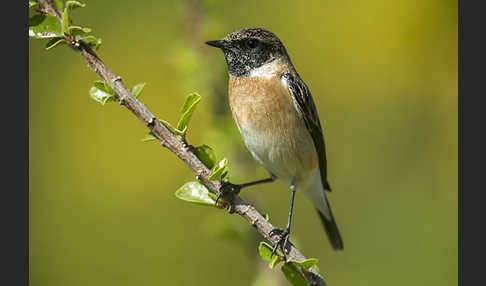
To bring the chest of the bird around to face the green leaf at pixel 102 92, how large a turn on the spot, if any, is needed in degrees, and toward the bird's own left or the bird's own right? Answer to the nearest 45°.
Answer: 0° — it already faces it

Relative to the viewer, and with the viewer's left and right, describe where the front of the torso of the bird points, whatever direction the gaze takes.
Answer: facing the viewer and to the left of the viewer

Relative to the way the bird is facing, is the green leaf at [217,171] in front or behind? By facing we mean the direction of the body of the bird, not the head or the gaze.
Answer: in front

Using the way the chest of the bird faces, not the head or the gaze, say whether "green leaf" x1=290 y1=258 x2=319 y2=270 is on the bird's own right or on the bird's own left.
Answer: on the bird's own left

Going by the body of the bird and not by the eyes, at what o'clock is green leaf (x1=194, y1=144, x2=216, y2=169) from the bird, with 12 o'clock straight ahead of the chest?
The green leaf is roughly at 2 o'clock from the bird.

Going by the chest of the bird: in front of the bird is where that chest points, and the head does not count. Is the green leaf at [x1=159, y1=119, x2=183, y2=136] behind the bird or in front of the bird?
in front

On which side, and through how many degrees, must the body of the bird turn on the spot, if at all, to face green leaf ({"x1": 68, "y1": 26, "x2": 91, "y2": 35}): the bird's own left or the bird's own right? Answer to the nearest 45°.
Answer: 0° — it already faces it
